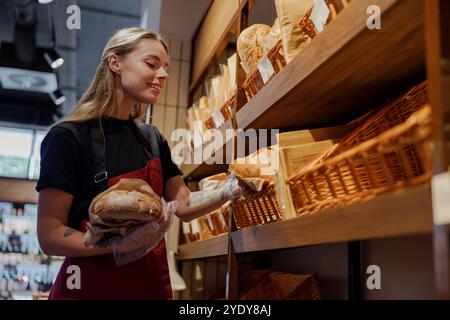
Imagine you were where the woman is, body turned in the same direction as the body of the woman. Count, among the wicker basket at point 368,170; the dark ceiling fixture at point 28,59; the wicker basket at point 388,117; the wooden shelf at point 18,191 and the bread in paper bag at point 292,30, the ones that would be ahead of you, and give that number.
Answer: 3

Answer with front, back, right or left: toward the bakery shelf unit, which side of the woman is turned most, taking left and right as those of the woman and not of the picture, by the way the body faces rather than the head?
front

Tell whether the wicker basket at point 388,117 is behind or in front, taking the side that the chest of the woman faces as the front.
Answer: in front

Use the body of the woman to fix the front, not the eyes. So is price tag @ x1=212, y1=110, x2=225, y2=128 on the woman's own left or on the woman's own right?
on the woman's own left

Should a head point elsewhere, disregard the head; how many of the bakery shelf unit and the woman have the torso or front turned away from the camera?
0

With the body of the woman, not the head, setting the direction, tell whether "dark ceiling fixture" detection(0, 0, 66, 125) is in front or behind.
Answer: behind

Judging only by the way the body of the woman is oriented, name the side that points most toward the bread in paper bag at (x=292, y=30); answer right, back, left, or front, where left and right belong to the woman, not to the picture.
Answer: front

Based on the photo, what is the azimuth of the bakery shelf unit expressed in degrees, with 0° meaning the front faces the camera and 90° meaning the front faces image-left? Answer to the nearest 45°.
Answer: approximately 45°
